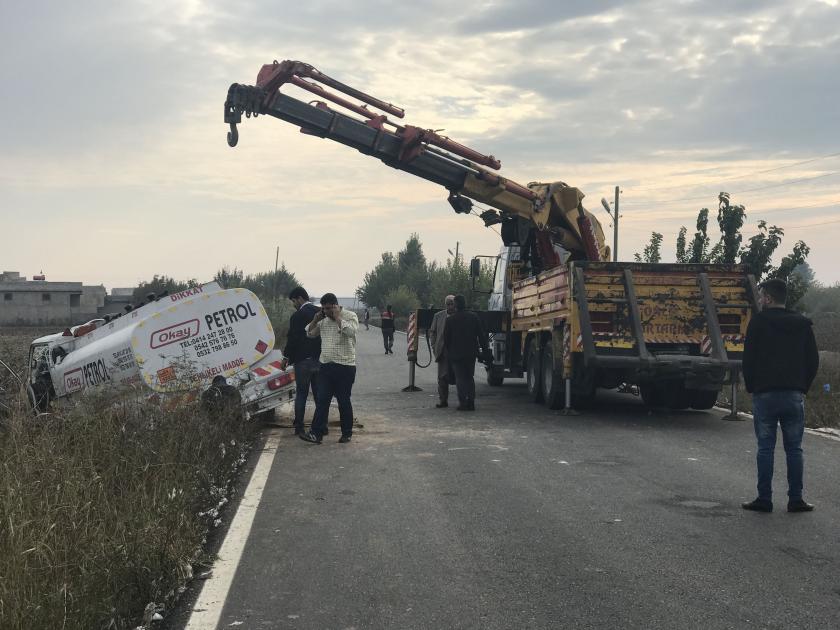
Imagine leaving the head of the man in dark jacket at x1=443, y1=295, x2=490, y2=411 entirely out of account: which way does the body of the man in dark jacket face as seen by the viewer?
away from the camera

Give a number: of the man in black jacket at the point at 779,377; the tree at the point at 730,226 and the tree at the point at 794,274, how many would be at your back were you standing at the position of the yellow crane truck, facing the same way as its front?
1

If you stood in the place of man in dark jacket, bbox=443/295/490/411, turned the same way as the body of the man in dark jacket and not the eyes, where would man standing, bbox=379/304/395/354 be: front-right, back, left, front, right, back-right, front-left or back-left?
front

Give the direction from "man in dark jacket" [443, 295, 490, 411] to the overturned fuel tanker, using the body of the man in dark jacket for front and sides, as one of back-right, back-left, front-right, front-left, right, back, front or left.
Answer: back-left

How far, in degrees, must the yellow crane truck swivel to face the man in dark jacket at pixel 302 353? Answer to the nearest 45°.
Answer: approximately 135° to its left

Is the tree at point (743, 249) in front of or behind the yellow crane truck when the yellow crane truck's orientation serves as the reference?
in front

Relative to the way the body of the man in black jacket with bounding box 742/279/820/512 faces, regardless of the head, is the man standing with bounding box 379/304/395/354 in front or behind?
in front

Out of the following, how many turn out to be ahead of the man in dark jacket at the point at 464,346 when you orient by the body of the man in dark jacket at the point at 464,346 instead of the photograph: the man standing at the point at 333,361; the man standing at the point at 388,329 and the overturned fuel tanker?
1

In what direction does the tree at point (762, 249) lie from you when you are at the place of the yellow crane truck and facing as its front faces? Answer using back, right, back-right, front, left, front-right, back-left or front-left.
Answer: front-right

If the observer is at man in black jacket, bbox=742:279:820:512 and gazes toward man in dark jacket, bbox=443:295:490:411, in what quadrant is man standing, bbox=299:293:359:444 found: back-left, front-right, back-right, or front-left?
front-left

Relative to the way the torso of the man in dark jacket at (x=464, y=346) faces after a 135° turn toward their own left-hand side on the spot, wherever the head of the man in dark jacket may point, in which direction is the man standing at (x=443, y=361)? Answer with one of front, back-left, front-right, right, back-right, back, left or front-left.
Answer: right

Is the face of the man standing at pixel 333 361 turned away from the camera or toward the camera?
toward the camera

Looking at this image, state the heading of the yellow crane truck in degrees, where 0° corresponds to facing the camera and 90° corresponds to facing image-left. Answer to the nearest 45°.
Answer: approximately 180°
